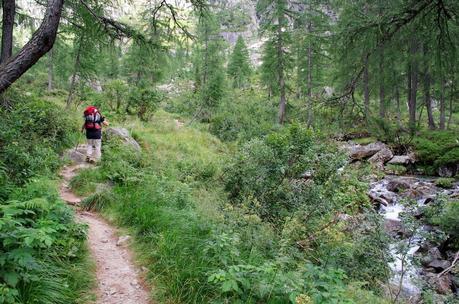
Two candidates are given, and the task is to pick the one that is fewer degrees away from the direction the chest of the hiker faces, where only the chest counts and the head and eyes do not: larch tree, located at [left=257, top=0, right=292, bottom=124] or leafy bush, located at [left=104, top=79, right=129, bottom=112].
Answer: the leafy bush

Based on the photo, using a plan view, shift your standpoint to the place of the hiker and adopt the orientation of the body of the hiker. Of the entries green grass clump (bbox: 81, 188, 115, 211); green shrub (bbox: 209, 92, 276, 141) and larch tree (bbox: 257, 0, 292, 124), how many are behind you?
1

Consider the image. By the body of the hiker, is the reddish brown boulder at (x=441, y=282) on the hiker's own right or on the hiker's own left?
on the hiker's own right

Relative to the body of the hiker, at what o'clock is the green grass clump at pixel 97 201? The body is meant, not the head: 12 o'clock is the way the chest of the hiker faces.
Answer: The green grass clump is roughly at 6 o'clock from the hiker.

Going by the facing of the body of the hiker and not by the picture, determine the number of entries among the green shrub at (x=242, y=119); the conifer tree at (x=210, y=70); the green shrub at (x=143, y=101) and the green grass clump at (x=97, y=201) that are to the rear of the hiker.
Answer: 1

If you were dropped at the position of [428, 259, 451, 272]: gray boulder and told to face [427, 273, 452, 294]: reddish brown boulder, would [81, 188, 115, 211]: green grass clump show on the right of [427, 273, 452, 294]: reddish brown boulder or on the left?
right

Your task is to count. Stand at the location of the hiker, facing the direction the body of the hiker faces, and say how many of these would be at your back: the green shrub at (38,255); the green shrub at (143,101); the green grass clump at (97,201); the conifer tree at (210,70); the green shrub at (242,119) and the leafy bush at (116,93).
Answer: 2

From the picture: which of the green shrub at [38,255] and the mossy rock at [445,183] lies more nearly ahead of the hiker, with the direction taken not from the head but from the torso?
the mossy rock

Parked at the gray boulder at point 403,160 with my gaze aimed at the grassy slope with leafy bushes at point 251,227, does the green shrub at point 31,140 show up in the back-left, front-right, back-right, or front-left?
front-right

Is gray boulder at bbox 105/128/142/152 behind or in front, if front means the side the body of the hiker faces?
in front

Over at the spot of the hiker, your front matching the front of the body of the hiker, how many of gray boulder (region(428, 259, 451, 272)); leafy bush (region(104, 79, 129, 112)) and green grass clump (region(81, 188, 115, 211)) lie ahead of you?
1

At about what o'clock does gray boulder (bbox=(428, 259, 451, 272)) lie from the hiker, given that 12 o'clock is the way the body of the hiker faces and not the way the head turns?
The gray boulder is roughly at 4 o'clock from the hiker.

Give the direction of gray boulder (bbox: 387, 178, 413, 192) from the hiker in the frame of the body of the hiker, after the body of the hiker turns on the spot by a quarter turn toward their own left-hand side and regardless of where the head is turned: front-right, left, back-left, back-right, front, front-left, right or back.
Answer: back

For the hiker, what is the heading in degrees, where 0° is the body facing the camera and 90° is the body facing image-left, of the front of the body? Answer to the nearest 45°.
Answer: approximately 180°
